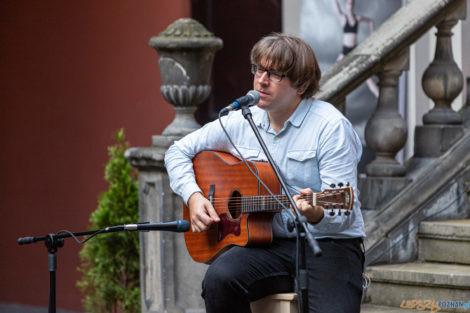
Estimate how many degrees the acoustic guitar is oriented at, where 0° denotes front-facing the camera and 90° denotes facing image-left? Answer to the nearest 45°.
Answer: approximately 45°

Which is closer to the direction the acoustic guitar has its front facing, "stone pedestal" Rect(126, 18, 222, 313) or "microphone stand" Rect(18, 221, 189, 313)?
the microphone stand

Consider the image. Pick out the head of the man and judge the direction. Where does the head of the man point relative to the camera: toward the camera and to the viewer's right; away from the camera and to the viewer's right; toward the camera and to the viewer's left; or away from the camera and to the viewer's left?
toward the camera and to the viewer's left

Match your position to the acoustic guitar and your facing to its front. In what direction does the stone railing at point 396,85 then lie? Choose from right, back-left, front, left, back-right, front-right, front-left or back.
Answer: back

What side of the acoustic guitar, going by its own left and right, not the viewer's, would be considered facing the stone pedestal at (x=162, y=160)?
right

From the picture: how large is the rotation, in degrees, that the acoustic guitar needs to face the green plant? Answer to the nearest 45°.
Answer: approximately 90° to its right

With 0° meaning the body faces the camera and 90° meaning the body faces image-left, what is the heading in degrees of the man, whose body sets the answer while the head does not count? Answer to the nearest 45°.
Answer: approximately 45°

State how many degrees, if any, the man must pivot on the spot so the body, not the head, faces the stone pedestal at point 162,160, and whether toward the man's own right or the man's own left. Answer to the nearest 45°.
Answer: approximately 90° to the man's own right

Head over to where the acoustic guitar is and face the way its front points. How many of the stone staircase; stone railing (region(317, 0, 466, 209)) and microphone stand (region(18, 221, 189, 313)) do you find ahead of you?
1
